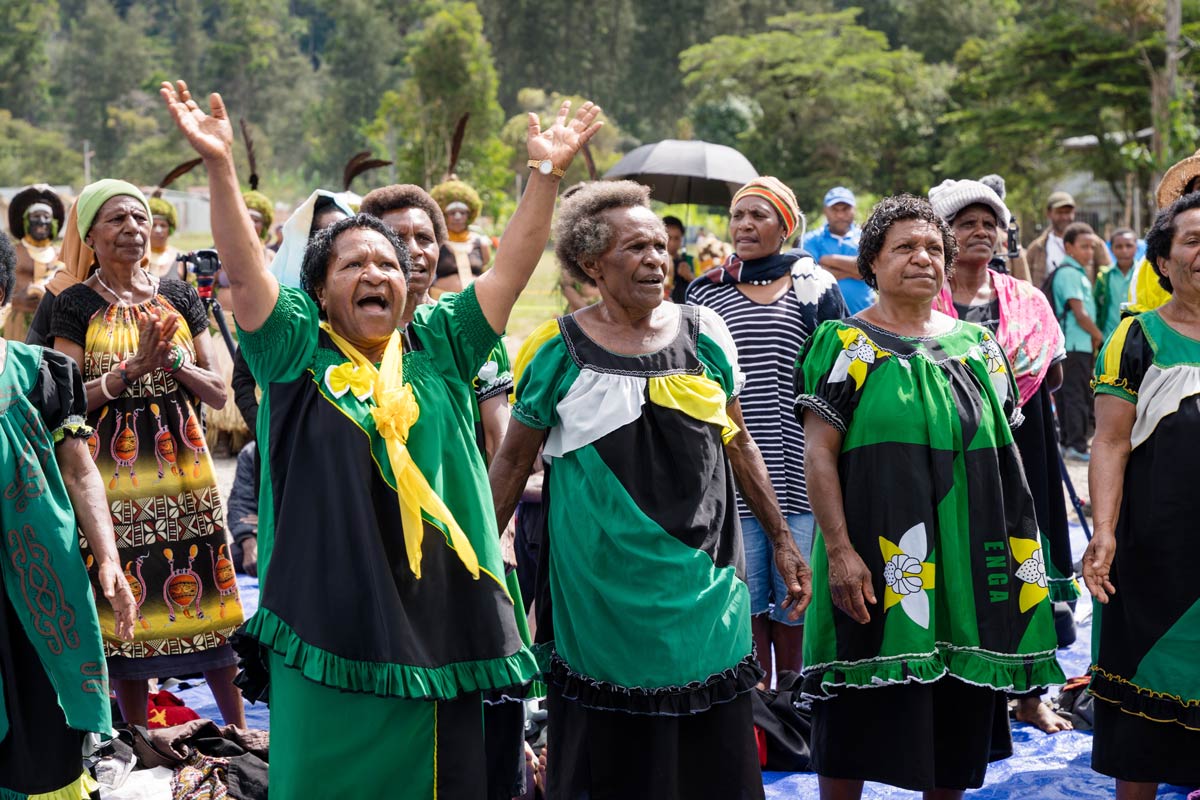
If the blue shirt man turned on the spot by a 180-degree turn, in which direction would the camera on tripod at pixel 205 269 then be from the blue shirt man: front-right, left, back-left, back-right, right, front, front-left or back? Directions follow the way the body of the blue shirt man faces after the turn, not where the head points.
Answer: back-left

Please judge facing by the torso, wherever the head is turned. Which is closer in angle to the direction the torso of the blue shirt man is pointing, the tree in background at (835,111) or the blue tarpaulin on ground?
the blue tarpaulin on ground

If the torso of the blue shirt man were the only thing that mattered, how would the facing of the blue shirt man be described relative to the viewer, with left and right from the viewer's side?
facing the viewer

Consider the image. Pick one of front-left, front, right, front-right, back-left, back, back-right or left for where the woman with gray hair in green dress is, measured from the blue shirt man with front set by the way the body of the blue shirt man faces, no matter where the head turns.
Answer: front

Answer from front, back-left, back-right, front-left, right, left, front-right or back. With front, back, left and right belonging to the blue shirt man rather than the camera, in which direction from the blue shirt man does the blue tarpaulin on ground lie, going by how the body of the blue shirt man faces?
front

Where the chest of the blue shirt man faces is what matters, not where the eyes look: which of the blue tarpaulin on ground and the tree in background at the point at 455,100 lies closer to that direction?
the blue tarpaulin on ground

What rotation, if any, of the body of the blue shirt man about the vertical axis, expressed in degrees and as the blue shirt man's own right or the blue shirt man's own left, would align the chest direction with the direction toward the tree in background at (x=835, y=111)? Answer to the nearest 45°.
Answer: approximately 180°

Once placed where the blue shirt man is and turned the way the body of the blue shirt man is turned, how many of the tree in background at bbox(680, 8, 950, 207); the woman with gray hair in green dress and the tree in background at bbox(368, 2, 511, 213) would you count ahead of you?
1

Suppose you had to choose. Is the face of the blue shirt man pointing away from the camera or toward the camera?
toward the camera
